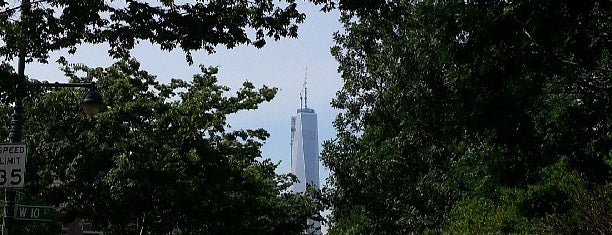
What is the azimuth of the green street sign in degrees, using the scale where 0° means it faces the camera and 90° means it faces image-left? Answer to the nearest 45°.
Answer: approximately 0°

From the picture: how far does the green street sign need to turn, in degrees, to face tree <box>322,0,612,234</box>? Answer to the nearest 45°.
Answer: approximately 90° to its left

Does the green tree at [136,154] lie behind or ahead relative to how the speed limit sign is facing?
behind

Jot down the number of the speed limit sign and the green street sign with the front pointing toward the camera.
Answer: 2

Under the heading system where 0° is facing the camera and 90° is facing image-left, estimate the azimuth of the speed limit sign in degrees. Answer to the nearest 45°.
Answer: approximately 0°
